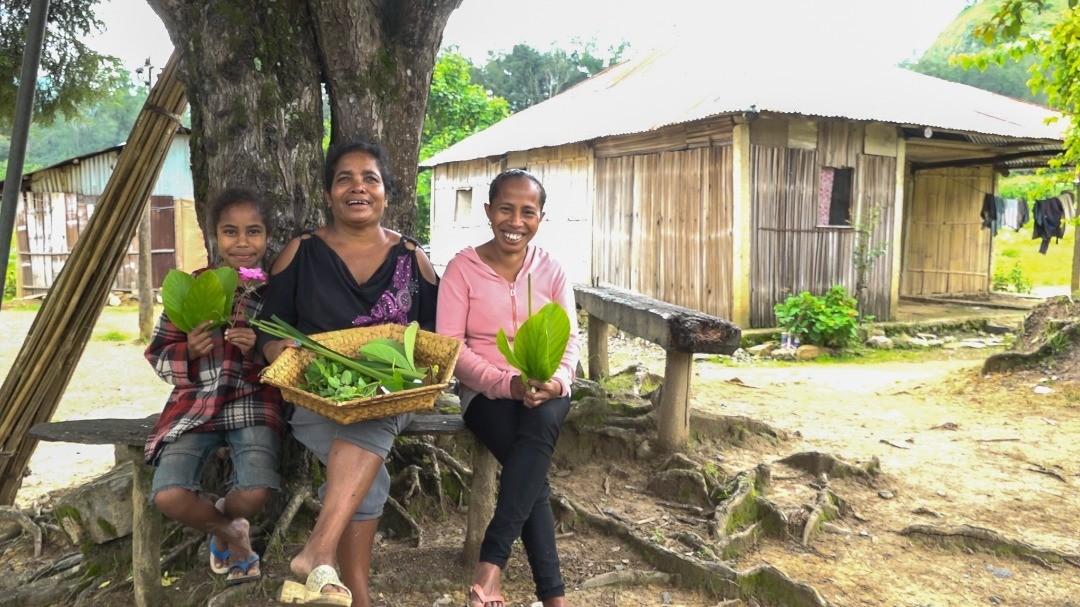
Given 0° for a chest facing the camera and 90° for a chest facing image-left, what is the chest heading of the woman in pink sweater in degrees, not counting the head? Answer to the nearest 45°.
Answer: approximately 0°

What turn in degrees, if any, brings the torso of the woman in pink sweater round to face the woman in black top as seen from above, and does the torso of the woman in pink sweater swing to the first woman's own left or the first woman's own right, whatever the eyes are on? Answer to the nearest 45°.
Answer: approximately 90° to the first woman's own right

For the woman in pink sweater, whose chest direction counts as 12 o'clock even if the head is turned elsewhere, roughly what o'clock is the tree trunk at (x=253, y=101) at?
The tree trunk is roughly at 4 o'clock from the woman in pink sweater.

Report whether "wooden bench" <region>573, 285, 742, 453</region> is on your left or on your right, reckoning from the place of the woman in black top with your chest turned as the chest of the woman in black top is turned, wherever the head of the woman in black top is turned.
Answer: on your left

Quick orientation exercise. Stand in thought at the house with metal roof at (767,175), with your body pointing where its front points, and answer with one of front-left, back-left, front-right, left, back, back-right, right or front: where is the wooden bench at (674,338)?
front-right

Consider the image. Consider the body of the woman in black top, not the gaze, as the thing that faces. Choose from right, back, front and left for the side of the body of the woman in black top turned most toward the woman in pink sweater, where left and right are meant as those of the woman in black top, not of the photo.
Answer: left

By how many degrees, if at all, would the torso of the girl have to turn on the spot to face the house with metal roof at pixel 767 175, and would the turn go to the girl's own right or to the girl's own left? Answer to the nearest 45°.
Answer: approximately 135° to the girl's own left
